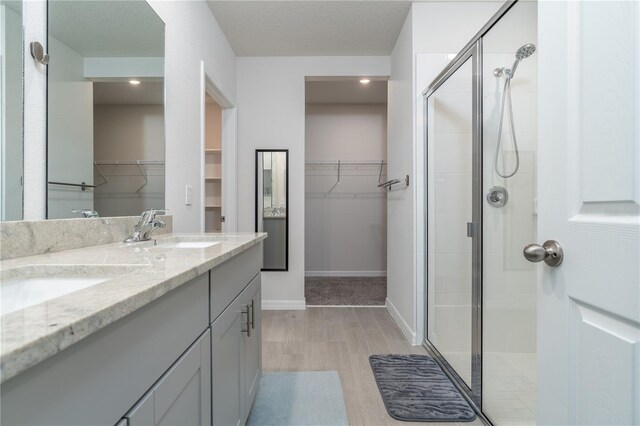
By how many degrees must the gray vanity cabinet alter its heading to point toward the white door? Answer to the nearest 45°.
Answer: approximately 45° to its right

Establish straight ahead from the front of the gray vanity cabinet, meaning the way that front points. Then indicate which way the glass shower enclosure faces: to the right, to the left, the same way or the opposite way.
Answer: the opposite way

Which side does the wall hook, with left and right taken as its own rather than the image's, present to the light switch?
left

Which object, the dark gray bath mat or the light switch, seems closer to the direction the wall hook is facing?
the dark gray bath mat

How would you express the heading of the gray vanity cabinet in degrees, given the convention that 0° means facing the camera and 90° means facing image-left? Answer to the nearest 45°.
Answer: approximately 270°

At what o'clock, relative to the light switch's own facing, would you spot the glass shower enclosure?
The glass shower enclosure is roughly at 12 o'clock from the light switch.

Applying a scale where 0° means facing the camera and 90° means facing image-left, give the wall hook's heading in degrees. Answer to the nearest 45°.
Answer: approximately 315°

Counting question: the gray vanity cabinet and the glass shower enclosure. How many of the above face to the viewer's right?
1

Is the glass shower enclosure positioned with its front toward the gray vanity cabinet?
yes
